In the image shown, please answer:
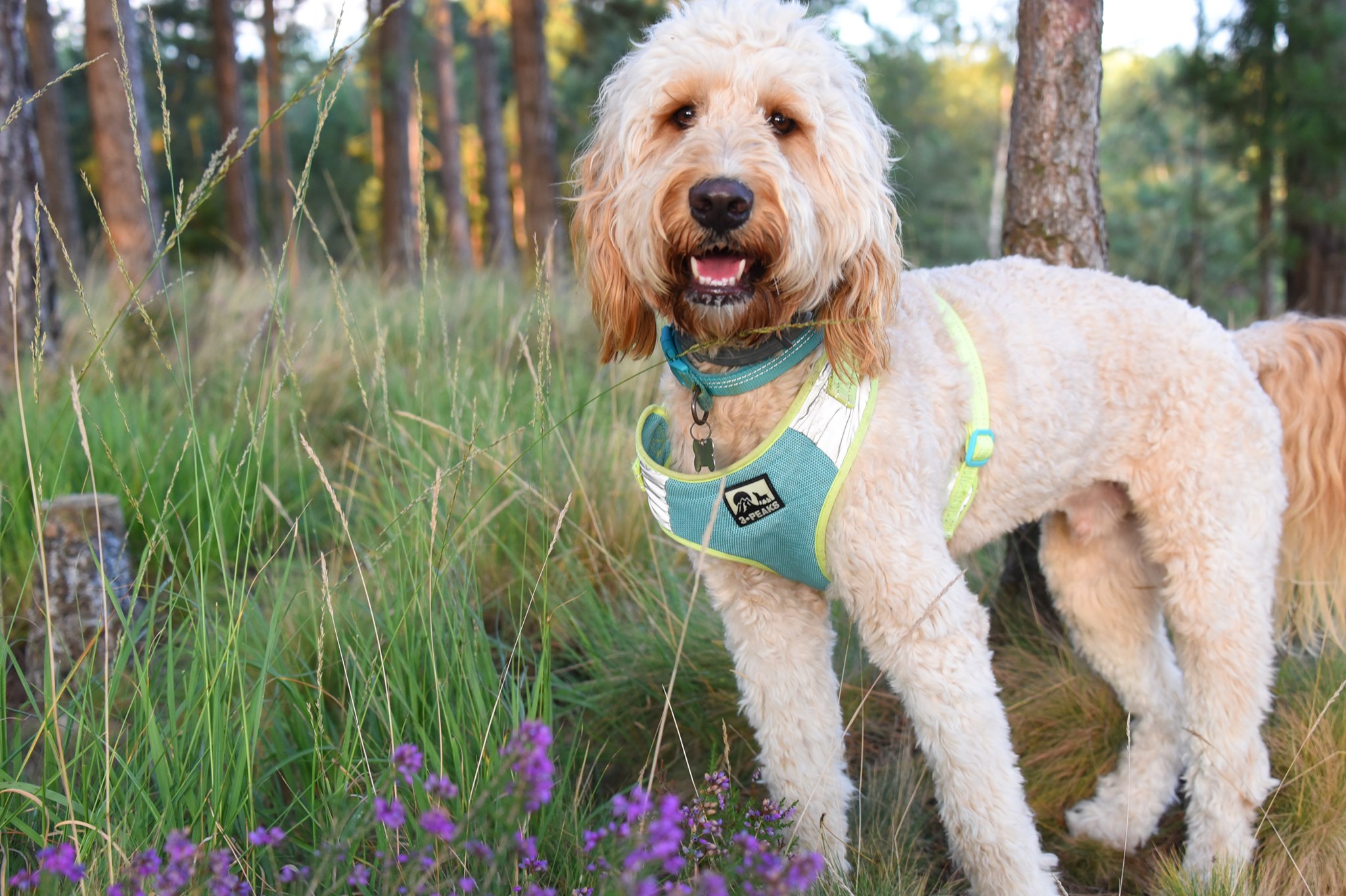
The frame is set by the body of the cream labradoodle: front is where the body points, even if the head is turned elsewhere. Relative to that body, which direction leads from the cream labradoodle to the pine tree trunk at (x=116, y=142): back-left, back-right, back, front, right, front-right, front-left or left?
right

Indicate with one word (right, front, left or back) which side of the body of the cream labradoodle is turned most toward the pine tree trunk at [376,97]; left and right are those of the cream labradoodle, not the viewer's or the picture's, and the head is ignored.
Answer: right

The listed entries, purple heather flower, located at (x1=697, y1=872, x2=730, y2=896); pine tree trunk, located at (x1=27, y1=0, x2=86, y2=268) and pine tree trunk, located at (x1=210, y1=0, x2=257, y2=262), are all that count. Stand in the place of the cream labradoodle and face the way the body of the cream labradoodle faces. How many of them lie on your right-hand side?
2

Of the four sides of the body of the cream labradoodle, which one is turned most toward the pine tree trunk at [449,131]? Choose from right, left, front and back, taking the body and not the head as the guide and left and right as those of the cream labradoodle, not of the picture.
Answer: right

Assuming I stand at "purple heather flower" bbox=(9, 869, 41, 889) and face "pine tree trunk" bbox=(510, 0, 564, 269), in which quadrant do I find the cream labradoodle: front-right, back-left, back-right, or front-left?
front-right

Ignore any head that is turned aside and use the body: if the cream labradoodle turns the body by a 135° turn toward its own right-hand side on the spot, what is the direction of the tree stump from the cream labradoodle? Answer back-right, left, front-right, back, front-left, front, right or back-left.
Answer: left

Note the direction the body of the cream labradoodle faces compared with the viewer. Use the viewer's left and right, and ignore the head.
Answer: facing the viewer and to the left of the viewer

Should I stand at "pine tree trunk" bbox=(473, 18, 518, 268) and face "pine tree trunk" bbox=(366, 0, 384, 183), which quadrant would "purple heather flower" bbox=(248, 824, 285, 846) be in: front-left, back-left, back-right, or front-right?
back-left

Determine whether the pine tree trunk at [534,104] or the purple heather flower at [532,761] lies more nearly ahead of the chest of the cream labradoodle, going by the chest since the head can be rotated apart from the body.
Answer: the purple heather flower

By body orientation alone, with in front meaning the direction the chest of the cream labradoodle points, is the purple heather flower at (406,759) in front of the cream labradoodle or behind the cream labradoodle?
in front

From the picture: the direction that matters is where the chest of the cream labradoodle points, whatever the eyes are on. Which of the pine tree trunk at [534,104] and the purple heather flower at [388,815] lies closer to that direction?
the purple heather flower

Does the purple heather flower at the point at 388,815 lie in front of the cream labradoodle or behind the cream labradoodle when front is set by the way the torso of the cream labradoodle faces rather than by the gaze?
in front

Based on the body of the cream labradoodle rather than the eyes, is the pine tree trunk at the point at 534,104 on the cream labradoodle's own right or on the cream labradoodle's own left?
on the cream labradoodle's own right

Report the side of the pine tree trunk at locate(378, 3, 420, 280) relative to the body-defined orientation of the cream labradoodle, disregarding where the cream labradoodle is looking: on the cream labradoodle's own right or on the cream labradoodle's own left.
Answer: on the cream labradoodle's own right
